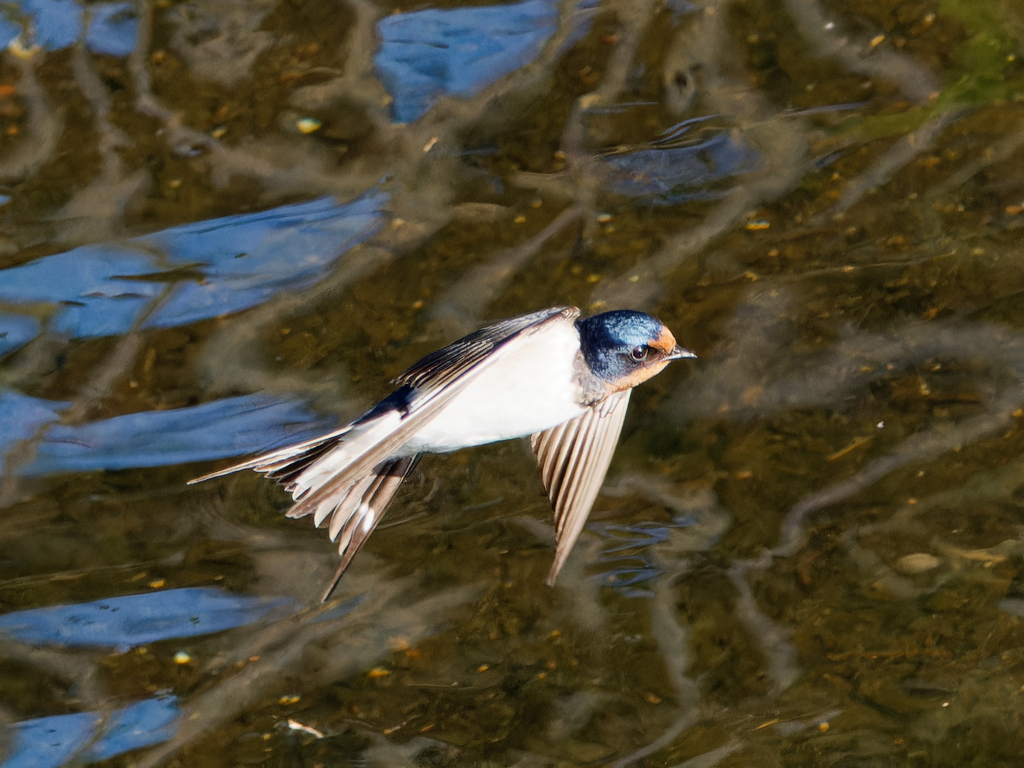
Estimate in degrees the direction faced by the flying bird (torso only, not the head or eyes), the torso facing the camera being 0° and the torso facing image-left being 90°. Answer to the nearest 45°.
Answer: approximately 270°
